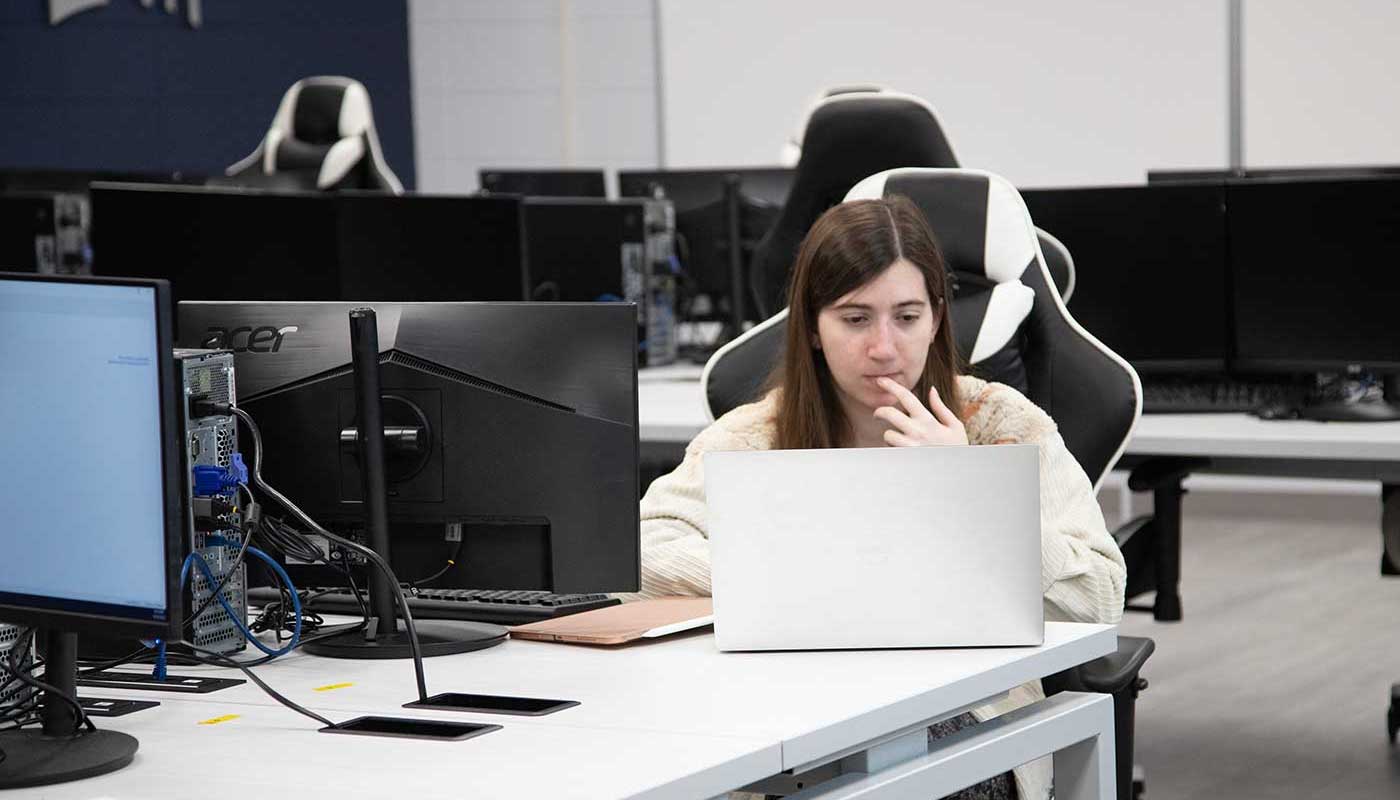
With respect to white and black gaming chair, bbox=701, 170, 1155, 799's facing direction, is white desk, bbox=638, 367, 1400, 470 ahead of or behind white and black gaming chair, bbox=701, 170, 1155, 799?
behind

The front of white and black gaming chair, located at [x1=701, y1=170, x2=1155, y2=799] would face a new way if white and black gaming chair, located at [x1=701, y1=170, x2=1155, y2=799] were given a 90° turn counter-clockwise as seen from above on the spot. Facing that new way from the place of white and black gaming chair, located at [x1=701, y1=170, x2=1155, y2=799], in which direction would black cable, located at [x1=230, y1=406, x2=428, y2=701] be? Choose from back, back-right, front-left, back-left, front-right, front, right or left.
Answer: back-right

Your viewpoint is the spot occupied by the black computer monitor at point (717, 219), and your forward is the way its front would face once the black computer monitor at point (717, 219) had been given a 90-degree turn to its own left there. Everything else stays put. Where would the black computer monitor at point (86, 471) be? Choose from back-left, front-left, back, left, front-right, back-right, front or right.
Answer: left

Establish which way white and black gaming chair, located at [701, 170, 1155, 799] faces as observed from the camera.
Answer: facing the viewer

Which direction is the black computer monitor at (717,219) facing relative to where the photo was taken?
away from the camera

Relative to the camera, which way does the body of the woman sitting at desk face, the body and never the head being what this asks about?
toward the camera

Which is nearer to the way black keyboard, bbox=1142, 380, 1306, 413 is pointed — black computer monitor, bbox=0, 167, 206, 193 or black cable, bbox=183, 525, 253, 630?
the black cable

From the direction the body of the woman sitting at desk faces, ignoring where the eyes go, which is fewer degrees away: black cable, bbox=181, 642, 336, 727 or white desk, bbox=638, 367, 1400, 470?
the black cable

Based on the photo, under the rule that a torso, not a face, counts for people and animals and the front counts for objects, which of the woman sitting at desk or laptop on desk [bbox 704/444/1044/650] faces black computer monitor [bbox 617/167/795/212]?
the laptop on desk

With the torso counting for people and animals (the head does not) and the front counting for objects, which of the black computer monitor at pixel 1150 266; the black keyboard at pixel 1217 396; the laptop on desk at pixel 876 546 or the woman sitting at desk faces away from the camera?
the laptop on desk

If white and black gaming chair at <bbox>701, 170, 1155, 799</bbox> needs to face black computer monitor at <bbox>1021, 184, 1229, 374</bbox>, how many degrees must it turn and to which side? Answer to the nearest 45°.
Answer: approximately 180°

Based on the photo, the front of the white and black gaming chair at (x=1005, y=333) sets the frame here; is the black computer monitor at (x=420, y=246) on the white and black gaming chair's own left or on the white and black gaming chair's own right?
on the white and black gaming chair's own right

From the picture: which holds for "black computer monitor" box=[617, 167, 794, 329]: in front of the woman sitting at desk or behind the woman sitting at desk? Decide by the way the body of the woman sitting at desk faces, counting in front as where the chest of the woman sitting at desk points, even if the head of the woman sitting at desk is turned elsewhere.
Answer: behind
